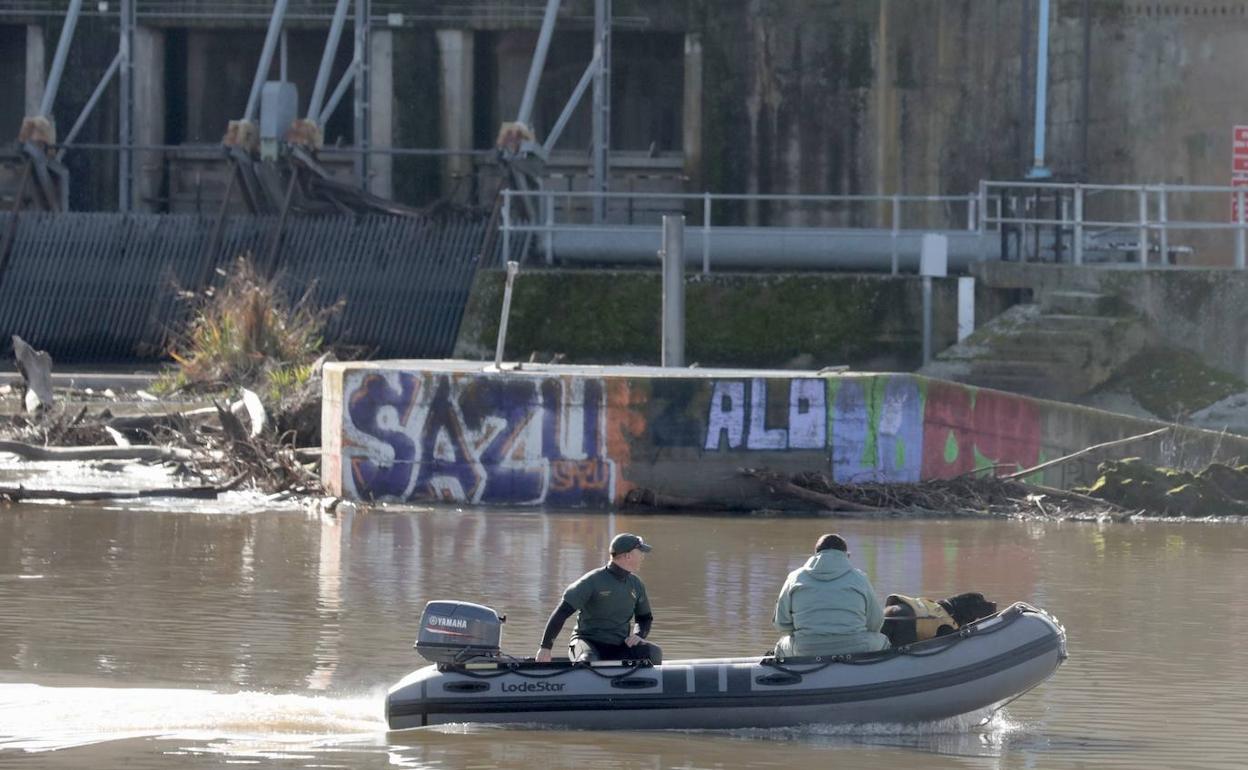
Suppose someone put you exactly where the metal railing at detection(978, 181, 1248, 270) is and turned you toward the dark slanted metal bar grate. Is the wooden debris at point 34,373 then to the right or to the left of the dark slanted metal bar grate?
left

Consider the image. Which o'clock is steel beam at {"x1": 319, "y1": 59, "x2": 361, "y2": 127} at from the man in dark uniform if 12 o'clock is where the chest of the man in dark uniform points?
The steel beam is roughly at 7 o'clock from the man in dark uniform.

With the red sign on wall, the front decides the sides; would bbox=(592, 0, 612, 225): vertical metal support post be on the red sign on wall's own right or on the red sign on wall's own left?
on the red sign on wall's own right

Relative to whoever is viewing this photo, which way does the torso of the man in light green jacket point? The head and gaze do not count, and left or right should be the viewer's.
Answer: facing away from the viewer

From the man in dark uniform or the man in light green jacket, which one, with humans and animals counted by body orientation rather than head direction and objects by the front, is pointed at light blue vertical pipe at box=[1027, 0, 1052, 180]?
the man in light green jacket

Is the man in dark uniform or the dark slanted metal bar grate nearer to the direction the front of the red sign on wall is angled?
the man in dark uniform

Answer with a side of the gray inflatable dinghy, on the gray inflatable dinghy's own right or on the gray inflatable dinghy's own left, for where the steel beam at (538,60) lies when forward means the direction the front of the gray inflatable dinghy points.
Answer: on the gray inflatable dinghy's own left

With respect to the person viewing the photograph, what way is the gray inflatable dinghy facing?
facing to the right of the viewer

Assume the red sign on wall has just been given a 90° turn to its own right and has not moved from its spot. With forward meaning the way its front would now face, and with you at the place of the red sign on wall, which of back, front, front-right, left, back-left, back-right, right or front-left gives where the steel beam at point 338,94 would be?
front

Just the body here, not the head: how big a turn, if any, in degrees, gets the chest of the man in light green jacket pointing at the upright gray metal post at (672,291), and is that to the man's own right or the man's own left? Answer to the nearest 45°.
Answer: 0° — they already face it

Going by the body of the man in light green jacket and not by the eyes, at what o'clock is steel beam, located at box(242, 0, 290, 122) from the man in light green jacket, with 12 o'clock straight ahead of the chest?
The steel beam is roughly at 11 o'clock from the man in light green jacket.

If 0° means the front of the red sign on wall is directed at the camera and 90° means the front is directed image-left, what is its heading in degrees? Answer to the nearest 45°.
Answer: approximately 0°
